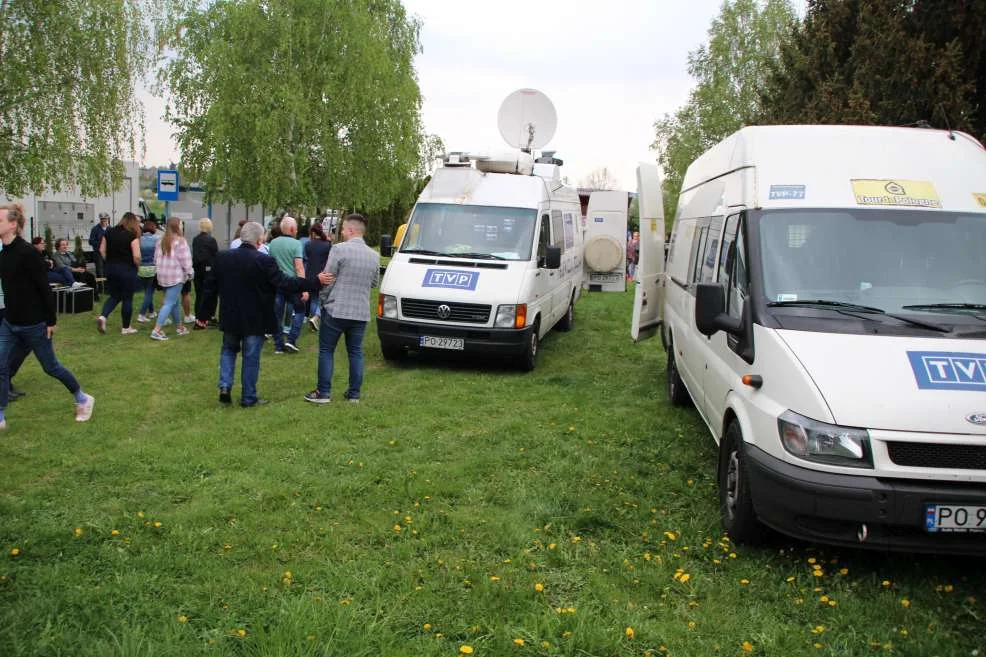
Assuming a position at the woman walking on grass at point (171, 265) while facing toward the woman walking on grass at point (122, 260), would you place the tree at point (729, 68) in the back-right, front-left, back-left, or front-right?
back-right

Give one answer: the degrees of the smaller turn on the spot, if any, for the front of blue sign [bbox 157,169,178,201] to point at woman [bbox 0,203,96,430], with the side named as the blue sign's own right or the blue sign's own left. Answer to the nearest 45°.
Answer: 0° — it already faces them

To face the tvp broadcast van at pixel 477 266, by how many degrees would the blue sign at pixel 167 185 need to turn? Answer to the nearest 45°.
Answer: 0° — it already faces it

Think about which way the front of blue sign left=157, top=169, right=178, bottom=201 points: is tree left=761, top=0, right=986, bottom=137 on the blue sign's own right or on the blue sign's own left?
on the blue sign's own left

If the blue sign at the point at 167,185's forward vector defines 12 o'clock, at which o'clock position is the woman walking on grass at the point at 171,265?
The woman walking on grass is roughly at 12 o'clock from the blue sign.

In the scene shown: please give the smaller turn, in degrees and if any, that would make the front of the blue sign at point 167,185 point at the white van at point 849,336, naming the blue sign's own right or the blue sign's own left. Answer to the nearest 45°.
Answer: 0° — it already faces it

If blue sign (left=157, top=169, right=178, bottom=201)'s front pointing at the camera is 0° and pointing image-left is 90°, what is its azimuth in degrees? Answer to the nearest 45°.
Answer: approximately 0°

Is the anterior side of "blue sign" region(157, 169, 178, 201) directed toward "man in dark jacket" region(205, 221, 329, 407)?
yes

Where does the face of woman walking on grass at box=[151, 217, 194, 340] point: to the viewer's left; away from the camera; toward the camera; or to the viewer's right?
away from the camera

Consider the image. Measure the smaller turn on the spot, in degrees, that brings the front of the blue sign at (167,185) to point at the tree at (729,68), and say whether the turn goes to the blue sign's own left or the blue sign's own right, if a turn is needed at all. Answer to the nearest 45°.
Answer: approximately 135° to the blue sign's own left

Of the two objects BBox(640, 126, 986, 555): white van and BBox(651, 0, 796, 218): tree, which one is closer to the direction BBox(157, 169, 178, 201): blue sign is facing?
the white van
